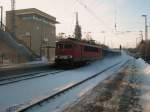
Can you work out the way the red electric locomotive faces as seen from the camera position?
facing the viewer and to the left of the viewer
